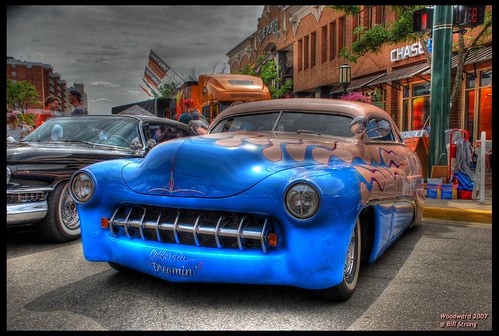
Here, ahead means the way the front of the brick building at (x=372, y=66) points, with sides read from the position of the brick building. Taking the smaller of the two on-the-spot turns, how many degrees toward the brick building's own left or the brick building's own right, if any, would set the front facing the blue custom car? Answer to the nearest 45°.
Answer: approximately 45° to the brick building's own left

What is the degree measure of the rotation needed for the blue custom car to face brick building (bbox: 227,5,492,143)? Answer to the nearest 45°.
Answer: approximately 135° to its right

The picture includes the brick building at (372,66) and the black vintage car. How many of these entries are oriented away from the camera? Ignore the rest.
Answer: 0

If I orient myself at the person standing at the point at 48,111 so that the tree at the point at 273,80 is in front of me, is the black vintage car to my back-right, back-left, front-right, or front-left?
back-right

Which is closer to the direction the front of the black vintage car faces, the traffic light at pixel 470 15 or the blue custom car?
the blue custom car

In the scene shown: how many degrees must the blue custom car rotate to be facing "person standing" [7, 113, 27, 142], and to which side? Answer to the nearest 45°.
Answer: approximately 90° to its right

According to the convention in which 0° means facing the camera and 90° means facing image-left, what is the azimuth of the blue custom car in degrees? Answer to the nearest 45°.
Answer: approximately 45°

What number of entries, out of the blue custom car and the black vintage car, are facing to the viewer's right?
0

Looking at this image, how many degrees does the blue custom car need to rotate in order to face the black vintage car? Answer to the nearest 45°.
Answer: approximately 90° to its right

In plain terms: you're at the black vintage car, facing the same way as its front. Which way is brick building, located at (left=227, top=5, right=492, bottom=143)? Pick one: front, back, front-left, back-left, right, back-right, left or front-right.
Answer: back
